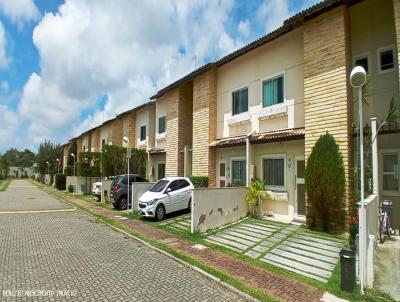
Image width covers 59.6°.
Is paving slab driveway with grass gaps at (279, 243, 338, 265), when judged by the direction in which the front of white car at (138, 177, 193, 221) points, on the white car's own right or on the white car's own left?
on the white car's own left

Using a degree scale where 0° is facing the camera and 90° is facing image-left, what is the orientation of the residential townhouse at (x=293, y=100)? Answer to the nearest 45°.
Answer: approximately 45°

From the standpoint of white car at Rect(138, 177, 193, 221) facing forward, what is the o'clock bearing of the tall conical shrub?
The tall conical shrub is roughly at 9 o'clock from the white car.

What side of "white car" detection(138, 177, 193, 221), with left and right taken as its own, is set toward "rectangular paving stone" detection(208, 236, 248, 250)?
left

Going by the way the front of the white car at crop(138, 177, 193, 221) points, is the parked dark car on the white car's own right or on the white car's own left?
on the white car's own right

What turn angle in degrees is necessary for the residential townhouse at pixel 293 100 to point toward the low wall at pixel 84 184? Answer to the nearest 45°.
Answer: approximately 90° to its right

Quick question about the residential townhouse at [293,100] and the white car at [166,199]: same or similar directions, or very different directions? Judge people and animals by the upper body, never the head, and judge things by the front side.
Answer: same or similar directions

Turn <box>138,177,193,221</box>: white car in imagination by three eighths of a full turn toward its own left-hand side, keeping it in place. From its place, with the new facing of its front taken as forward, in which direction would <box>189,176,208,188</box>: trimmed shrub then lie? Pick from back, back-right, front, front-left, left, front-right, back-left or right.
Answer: front-left

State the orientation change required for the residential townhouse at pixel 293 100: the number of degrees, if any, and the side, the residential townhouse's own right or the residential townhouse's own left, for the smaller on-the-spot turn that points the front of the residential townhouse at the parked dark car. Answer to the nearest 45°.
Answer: approximately 90° to the residential townhouse's own right

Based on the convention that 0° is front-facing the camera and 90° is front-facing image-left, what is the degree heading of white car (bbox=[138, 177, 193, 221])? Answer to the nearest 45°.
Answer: approximately 45°

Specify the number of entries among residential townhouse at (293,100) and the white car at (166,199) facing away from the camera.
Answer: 0

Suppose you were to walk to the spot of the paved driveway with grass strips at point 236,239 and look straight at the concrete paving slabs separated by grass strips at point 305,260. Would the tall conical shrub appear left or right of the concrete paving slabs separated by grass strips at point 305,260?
left

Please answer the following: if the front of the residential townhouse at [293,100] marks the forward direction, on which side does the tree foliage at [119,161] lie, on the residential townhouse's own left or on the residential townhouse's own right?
on the residential townhouse's own right
